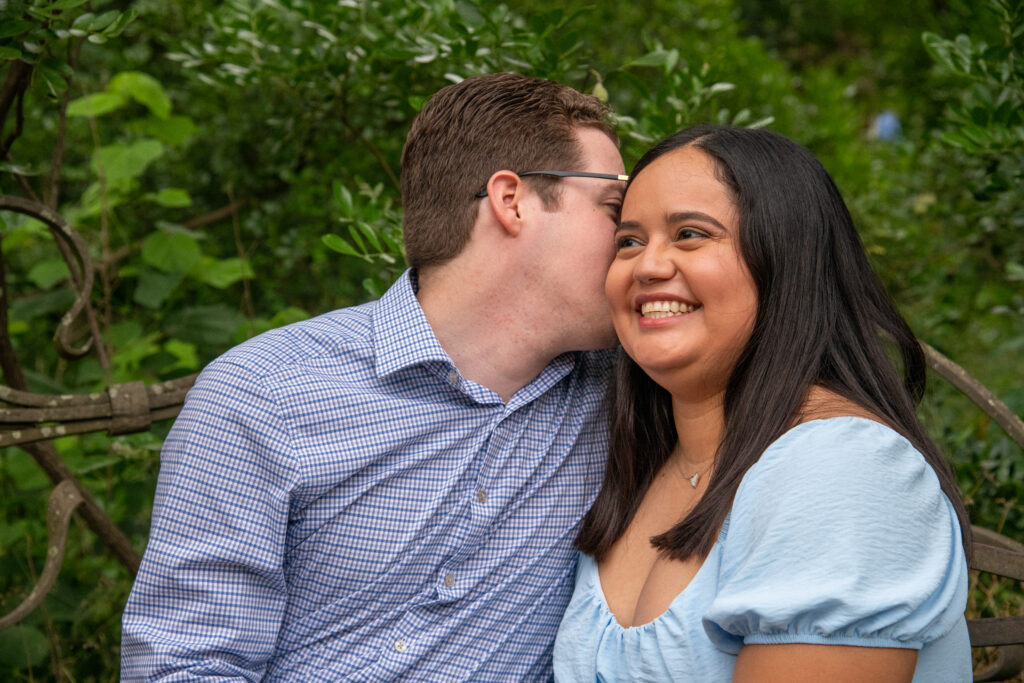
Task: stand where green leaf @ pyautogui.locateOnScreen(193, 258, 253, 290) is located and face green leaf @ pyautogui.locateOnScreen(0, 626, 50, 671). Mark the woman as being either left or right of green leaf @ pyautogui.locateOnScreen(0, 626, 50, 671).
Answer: left

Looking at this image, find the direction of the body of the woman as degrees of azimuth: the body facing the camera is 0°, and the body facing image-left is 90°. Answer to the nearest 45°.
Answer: approximately 45°

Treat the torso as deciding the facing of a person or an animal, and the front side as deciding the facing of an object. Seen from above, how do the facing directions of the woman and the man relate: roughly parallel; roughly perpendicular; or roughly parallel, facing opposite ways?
roughly perpendicular

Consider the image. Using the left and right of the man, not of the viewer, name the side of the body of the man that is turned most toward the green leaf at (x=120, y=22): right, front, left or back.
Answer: back

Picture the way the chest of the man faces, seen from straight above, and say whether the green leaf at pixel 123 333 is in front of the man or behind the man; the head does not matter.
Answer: behind

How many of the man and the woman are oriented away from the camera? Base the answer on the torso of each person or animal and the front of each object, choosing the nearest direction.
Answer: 0

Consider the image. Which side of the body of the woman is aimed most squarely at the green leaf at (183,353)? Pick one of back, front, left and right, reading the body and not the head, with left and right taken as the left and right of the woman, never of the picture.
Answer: right

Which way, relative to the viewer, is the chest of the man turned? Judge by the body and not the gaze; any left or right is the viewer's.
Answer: facing the viewer and to the right of the viewer

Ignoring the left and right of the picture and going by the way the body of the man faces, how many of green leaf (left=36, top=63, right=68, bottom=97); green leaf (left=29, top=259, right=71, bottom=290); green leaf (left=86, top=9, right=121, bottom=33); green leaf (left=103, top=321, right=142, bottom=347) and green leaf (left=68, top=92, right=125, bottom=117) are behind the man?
5

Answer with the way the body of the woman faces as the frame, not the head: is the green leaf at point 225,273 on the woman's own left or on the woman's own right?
on the woman's own right

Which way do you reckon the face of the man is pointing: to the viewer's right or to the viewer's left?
to the viewer's right
